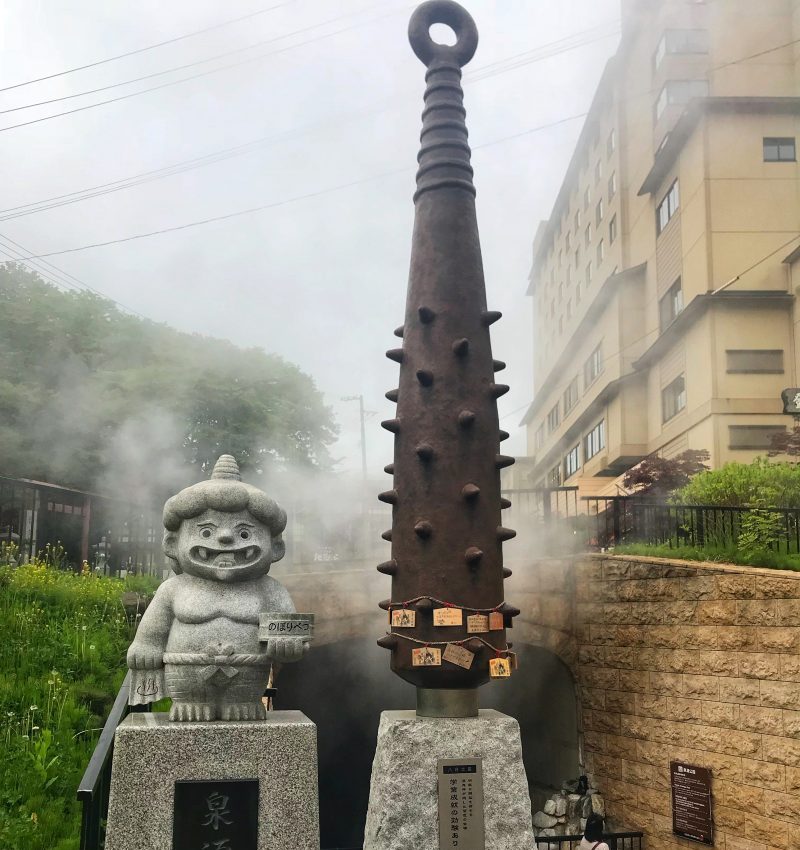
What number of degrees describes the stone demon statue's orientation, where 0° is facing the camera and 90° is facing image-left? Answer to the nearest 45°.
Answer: approximately 0°

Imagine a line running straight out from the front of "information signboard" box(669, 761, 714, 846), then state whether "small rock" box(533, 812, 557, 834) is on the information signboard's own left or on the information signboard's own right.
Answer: on the information signboard's own right

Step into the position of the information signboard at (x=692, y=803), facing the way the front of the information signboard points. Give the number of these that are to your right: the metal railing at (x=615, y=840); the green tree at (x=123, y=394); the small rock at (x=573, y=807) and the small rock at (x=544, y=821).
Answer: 4

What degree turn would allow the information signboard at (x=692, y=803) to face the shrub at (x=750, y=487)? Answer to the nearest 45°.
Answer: approximately 135° to its right

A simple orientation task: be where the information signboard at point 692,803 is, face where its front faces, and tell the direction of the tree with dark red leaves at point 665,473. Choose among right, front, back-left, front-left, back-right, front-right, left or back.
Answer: back-right

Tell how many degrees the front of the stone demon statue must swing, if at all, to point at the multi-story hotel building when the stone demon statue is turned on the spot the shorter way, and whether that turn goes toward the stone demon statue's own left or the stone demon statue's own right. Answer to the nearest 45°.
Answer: approximately 135° to the stone demon statue's own left

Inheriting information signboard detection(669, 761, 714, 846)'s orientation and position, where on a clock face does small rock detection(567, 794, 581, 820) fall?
The small rock is roughly at 3 o'clock from the information signboard.

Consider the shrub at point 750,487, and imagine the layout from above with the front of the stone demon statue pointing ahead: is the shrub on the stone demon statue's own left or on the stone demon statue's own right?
on the stone demon statue's own left

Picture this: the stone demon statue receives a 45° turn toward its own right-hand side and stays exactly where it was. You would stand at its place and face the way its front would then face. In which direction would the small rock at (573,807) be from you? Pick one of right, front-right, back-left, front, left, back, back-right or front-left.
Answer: back

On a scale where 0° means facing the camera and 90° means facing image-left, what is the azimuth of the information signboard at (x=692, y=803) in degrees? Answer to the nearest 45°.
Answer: approximately 45°
